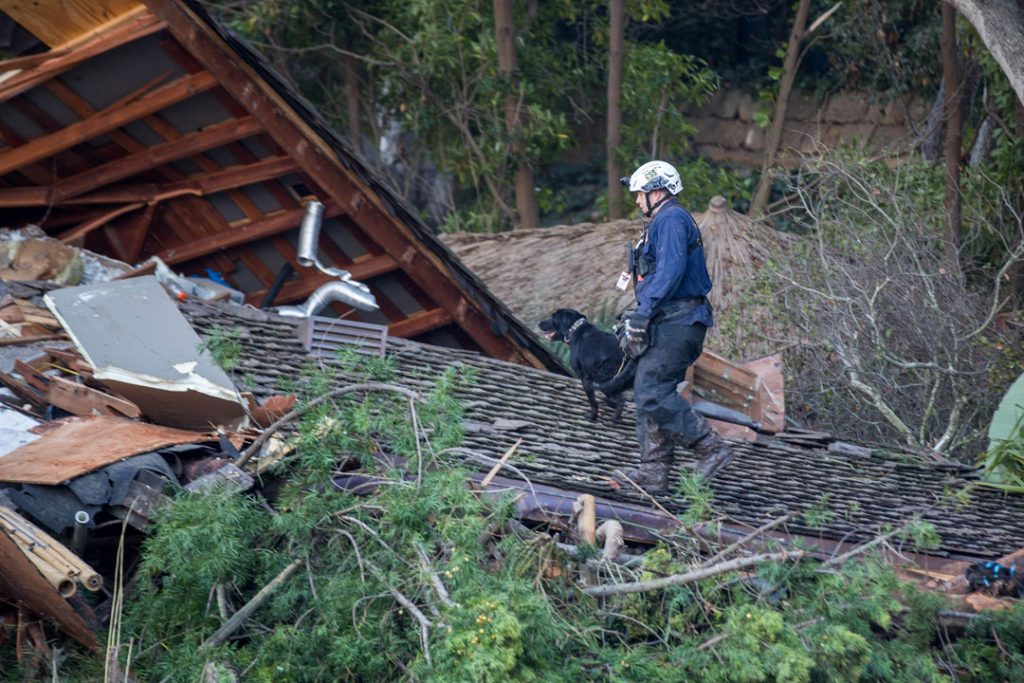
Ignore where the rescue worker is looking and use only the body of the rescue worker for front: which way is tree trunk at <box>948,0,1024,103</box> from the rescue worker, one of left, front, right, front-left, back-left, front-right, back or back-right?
back-right

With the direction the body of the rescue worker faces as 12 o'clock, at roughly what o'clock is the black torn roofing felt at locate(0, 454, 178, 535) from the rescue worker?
The black torn roofing felt is roughly at 11 o'clock from the rescue worker.

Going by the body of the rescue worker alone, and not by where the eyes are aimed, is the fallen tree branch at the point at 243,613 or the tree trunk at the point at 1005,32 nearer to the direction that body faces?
the fallen tree branch

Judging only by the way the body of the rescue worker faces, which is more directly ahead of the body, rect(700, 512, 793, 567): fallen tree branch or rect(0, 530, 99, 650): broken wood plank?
the broken wood plank

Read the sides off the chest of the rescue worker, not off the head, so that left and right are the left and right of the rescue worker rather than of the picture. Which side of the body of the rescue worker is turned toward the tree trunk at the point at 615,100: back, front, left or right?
right

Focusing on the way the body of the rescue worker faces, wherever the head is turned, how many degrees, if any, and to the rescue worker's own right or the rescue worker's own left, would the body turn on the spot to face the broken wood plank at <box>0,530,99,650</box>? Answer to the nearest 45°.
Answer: approximately 45° to the rescue worker's own left

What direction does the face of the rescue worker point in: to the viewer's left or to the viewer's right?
to the viewer's left

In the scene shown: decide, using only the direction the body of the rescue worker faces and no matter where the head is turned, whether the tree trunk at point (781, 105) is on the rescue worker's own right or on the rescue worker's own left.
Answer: on the rescue worker's own right

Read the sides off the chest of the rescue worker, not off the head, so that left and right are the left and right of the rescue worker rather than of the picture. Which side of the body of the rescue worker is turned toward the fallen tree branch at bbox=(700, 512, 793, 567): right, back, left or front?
left

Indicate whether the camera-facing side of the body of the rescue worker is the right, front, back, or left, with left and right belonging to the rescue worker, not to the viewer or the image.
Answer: left

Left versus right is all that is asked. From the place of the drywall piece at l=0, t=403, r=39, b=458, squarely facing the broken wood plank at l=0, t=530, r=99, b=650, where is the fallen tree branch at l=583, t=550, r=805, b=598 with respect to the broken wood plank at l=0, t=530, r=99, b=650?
left

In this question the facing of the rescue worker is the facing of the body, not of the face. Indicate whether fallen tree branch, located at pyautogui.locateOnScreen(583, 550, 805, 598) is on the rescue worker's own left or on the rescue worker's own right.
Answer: on the rescue worker's own left

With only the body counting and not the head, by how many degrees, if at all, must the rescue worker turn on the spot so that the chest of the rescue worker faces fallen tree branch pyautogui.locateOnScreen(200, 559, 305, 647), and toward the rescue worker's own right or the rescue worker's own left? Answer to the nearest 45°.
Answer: approximately 45° to the rescue worker's own left
